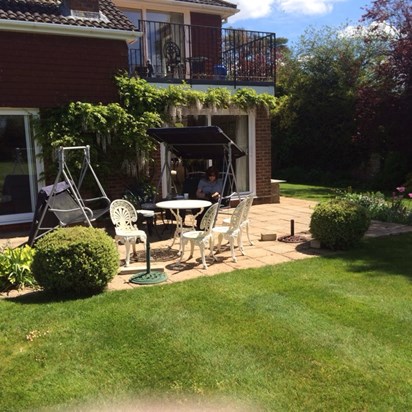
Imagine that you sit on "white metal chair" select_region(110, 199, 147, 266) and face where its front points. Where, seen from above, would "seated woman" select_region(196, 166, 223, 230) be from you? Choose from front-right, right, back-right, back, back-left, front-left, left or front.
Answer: left

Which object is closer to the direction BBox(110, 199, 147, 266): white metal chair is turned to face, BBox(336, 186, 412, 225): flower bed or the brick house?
the flower bed

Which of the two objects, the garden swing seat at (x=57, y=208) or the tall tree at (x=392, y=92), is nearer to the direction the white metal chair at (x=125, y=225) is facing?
the tall tree

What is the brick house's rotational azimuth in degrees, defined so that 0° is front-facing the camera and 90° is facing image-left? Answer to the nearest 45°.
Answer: approximately 315°

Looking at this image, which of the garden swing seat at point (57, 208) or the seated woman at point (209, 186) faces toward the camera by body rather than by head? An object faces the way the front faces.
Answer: the seated woman

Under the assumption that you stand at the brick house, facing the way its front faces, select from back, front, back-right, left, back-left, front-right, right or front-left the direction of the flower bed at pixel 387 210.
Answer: front-left

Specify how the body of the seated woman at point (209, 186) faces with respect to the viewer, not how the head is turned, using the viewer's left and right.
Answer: facing the viewer

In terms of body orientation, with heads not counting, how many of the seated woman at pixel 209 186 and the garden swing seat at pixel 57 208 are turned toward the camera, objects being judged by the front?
1

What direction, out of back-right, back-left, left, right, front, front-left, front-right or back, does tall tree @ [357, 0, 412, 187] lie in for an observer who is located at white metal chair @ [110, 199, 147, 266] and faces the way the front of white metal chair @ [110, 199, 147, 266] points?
left

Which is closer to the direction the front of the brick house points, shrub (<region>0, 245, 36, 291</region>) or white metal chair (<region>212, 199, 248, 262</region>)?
the white metal chair

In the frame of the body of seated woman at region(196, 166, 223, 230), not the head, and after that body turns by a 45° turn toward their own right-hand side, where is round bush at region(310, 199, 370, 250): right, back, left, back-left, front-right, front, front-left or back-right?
left

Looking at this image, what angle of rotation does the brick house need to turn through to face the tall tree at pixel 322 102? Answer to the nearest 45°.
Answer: approximately 90° to its left

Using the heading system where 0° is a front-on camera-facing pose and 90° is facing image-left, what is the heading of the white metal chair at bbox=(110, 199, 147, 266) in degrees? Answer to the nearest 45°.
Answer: approximately 315°

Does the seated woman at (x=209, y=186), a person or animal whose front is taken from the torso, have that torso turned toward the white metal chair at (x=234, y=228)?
yes
